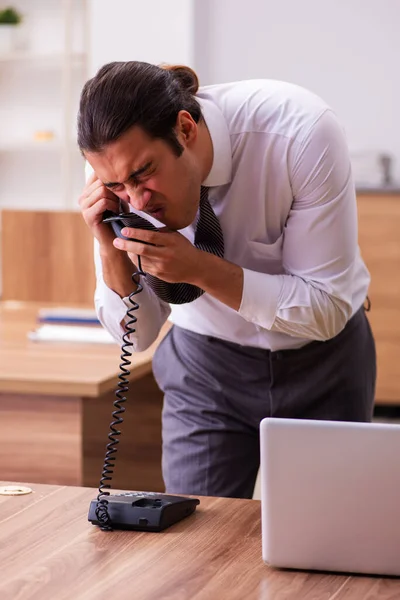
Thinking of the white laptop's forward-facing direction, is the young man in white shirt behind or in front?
in front

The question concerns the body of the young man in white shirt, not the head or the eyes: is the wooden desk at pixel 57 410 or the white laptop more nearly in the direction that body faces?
the white laptop

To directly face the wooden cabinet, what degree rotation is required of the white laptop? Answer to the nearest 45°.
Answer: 0° — it already faces it

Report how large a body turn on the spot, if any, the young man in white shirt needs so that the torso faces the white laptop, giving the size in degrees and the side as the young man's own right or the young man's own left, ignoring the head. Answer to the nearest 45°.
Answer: approximately 45° to the young man's own left

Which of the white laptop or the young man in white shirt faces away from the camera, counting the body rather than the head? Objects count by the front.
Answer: the white laptop

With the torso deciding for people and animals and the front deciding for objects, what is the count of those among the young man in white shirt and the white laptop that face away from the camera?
1

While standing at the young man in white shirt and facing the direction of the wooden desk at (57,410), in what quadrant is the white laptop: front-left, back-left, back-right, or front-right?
back-left

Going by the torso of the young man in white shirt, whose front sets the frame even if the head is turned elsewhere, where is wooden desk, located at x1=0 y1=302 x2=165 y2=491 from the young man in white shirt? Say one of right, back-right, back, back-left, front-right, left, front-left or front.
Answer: right

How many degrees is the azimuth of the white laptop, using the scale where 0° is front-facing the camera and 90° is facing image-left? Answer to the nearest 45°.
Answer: approximately 180°

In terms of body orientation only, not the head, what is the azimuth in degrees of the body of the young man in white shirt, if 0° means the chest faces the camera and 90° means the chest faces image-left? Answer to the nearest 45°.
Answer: approximately 45°

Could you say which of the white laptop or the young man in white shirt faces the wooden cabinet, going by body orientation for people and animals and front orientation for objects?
the white laptop
